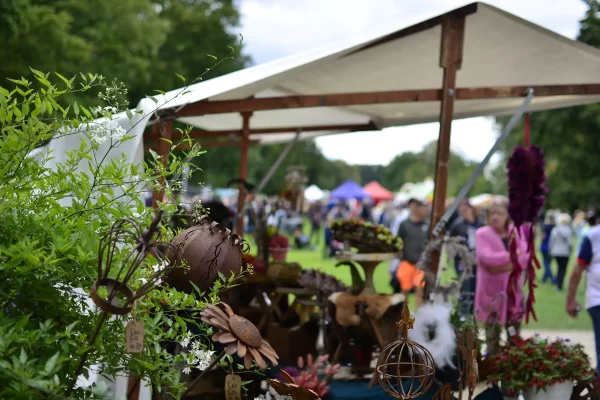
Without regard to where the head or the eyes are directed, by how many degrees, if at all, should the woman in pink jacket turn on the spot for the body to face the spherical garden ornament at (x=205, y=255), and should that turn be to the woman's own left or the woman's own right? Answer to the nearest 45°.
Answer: approximately 45° to the woman's own right

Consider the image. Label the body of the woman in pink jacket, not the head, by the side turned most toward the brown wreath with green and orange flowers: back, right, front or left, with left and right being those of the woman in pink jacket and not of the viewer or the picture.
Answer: right

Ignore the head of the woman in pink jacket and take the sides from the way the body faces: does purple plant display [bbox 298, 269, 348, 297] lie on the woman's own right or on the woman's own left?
on the woman's own right

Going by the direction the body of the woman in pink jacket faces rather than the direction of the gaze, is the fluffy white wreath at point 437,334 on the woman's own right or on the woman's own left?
on the woman's own right

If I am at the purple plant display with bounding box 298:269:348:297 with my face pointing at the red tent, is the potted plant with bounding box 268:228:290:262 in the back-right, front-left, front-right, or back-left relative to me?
front-left

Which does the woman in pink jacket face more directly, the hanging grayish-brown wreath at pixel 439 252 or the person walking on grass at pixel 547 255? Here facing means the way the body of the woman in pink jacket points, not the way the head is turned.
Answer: the hanging grayish-brown wreath

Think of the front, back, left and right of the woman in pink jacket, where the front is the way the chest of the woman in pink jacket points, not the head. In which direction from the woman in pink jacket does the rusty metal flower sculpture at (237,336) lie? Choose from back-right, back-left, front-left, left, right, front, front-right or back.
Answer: front-right
